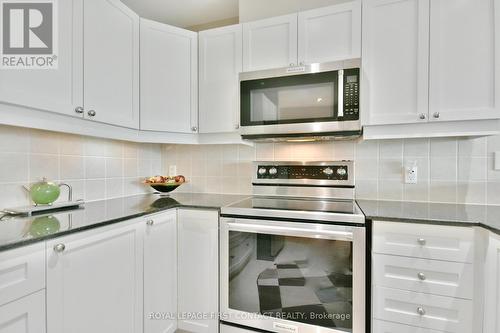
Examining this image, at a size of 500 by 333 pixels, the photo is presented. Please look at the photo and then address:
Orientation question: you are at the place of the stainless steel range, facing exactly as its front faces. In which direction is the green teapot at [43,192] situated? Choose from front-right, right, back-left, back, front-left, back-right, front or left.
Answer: right

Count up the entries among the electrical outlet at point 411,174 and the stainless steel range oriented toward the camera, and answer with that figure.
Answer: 2

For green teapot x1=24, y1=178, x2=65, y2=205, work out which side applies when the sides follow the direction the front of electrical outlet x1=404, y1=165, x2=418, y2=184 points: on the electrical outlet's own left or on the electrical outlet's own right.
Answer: on the electrical outlet's own right

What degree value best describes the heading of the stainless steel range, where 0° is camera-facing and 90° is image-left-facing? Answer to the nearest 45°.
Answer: approximately 0°

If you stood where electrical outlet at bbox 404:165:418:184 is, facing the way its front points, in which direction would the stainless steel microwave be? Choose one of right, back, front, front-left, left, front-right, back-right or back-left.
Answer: front-right
